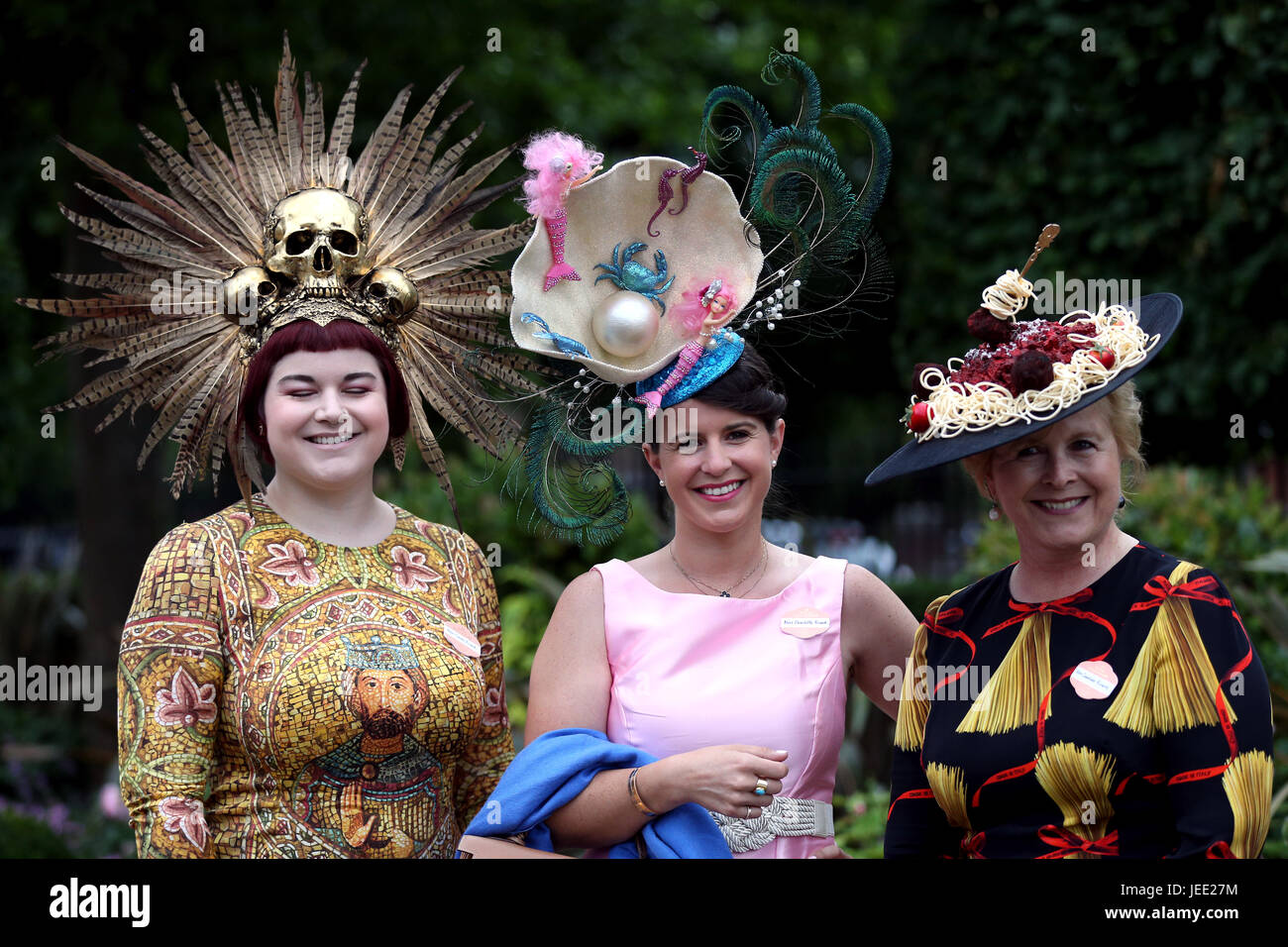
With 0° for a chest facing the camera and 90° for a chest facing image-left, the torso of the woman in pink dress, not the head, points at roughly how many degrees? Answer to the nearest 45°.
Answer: approximately 0°

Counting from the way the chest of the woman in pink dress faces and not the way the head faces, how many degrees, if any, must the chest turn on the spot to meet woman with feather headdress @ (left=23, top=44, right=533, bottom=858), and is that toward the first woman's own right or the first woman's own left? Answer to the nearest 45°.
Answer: approximately 90° to the first woman's own right

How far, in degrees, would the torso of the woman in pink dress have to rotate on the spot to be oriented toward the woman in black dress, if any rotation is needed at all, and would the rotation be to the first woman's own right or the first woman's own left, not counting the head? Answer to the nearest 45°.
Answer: approximately 45° to the first woman's own left
